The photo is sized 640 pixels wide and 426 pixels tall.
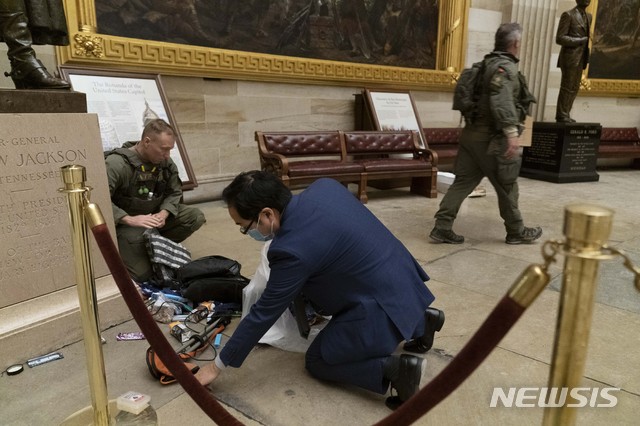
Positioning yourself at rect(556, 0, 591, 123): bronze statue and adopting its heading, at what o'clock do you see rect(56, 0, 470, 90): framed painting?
The framed painting is roughly at 3 o'clock from the bronze statue.

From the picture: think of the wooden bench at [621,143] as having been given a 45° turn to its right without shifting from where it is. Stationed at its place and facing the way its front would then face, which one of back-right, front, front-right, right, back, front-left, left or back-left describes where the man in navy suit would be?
front-left

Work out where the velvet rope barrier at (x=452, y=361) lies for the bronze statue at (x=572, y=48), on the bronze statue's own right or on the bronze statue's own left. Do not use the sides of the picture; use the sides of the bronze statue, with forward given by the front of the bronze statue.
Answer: on the bronze statue's own right

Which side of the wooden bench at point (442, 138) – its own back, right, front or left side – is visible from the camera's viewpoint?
front

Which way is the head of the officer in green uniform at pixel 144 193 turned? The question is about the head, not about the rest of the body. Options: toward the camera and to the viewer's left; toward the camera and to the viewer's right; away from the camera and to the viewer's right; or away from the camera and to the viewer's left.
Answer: toward the camera and to the viewer's right

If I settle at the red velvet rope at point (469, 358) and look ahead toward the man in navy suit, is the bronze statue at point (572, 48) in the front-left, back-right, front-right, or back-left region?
front-right

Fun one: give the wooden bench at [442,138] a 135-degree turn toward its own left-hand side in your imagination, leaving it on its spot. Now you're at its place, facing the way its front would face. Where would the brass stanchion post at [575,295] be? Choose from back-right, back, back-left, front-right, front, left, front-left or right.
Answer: back-right

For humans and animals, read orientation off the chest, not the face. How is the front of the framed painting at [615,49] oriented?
toward the camera

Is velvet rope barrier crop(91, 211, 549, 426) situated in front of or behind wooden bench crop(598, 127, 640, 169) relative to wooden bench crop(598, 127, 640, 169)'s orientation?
in front

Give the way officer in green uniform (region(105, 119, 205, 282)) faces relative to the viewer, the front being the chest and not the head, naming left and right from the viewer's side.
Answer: facing the viewer and to the right of the viewer

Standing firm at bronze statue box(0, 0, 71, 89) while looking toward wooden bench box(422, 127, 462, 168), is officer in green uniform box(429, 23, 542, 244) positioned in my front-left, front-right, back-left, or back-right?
front-right

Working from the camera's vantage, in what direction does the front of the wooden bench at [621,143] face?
facing the viewer

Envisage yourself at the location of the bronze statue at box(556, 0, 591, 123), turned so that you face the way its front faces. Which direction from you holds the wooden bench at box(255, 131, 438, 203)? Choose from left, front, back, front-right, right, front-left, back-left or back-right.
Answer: right

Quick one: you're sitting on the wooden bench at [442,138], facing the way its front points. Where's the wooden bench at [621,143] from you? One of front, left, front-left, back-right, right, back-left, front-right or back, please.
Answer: back-left

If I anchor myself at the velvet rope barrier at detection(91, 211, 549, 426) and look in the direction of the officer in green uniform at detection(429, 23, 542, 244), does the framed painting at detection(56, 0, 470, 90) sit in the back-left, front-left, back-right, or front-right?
front-left

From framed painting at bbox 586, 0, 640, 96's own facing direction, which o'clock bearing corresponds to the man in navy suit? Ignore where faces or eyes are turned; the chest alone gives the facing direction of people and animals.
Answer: The man in navy suit is roughly at 12 o'clock from the framed painting.

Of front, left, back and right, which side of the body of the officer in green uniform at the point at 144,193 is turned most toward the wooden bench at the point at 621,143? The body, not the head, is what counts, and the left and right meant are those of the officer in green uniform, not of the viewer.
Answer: left
